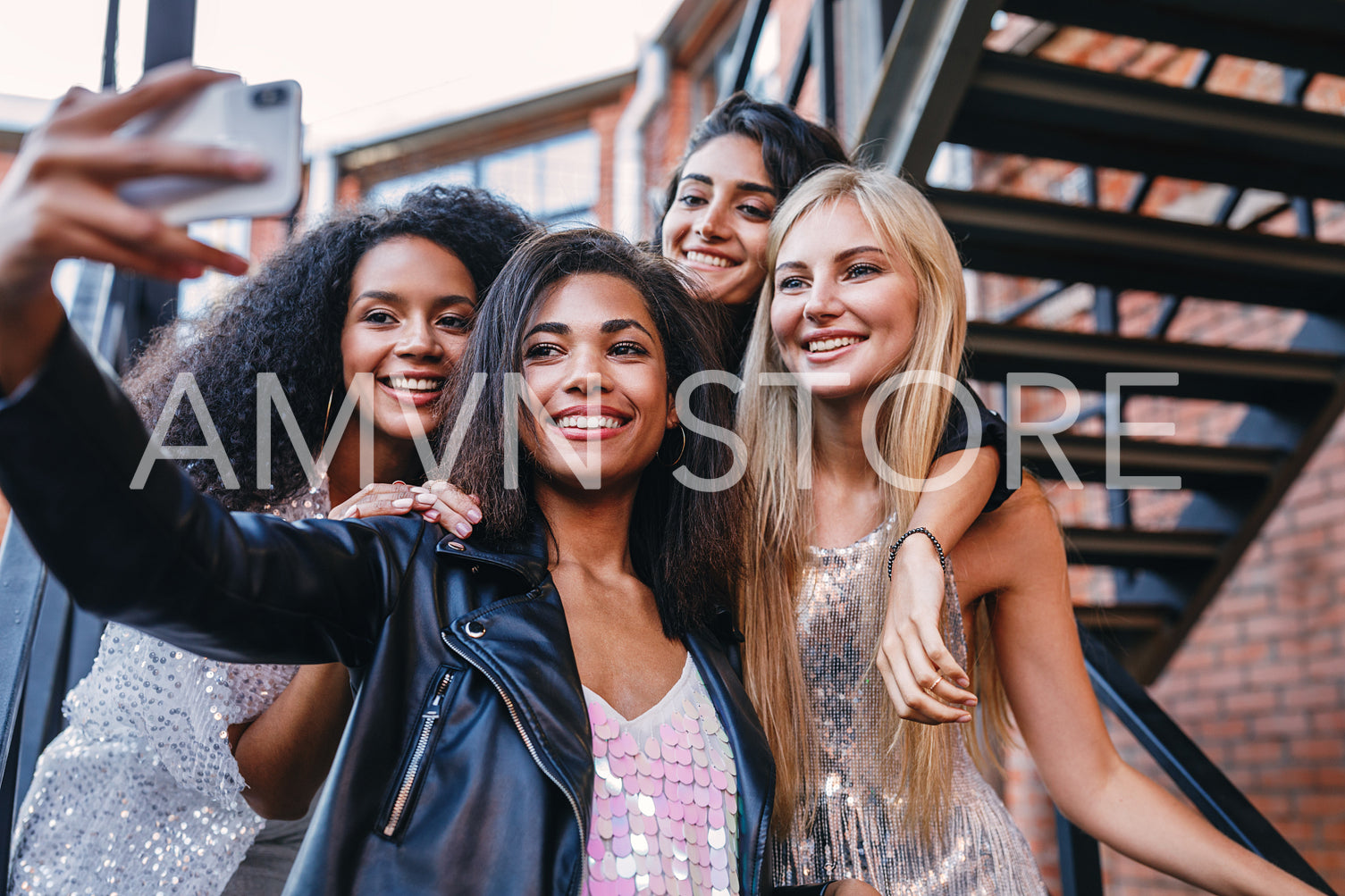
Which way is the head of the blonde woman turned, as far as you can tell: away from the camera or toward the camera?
toward the camera

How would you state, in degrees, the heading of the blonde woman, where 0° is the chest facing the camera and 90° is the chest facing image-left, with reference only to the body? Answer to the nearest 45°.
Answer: approximately 45°

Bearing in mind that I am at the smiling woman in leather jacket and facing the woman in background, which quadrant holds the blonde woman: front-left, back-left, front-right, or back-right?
front-right

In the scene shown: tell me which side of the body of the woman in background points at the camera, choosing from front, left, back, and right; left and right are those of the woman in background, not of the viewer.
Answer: front

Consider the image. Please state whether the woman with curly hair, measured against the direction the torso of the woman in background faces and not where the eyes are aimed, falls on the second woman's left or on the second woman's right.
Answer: on the second woman's right

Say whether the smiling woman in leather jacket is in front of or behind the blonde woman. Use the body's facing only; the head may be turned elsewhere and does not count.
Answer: in front

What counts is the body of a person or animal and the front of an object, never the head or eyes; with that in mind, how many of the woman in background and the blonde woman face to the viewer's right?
0
